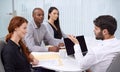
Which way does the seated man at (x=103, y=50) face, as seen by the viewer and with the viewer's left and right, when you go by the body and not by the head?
facing away from the viewer and to the left of the viewer

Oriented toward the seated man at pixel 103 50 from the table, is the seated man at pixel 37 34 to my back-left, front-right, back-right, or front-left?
back-left

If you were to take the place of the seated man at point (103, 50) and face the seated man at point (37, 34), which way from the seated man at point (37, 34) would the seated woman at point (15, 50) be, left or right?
left

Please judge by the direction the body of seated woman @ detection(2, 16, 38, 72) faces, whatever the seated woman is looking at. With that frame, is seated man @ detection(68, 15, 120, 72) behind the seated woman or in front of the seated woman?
in front

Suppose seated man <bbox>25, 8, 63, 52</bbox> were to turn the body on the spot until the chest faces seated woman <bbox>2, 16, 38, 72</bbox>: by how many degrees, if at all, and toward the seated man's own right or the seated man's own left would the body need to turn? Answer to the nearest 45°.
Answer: approximately 45° to the seated man's own right

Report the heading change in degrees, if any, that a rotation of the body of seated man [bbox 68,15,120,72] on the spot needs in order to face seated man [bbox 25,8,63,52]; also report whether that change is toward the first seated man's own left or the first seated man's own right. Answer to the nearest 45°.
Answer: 0° — they already face them

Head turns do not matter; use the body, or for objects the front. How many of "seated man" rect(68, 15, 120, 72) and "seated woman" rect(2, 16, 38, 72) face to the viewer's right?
1

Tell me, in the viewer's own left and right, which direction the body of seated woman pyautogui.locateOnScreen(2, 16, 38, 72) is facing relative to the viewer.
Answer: facing to the right of the viewer

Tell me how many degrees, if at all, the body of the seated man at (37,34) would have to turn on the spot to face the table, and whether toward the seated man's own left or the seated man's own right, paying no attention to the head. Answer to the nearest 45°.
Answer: approximately 45° to the seated man's own right

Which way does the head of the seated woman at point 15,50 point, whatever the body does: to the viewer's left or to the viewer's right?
to the viewer's right

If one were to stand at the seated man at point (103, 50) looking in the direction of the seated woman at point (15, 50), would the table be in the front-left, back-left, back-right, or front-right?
front-right
